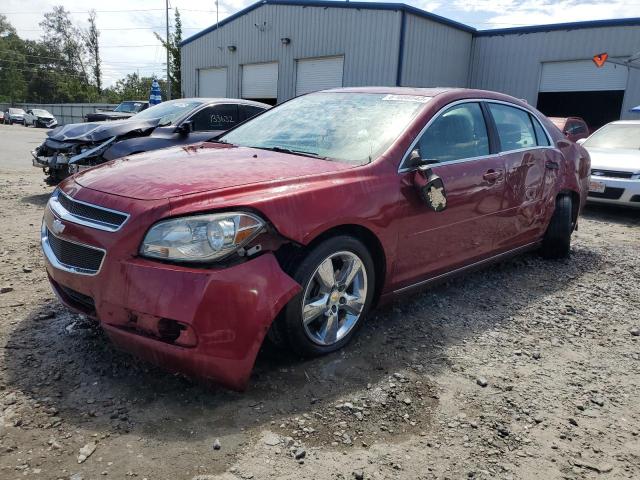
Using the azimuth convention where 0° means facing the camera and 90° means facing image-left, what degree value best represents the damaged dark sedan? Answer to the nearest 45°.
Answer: approximately 45°

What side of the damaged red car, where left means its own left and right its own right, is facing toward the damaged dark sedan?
right

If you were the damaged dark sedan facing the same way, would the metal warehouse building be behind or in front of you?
behind

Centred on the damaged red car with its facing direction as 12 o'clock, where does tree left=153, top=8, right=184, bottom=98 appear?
The tree is roughly at 4 o'clock from the damaged red car.

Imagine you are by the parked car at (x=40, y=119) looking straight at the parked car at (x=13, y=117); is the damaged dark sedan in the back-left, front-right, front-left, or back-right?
back-left

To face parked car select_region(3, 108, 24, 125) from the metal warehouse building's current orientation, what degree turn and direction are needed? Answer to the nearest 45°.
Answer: approximately 90° to its right

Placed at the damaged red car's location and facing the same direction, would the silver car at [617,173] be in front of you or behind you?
behind

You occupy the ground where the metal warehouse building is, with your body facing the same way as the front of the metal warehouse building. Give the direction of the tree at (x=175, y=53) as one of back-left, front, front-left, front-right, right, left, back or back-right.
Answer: right

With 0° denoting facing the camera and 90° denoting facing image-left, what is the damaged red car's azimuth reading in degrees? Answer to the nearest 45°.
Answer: approximately 45°
